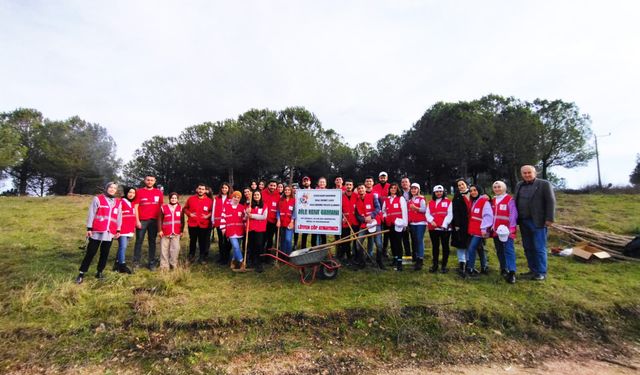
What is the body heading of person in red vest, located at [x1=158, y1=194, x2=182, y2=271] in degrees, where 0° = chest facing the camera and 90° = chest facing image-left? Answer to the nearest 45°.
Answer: approximately 0°

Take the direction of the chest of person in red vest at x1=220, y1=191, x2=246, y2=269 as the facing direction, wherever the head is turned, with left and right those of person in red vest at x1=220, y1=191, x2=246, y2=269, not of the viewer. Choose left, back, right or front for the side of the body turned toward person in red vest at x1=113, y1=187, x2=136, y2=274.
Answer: right

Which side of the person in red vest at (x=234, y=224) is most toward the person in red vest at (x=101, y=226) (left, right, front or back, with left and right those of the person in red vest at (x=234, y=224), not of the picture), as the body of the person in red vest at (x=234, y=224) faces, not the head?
right

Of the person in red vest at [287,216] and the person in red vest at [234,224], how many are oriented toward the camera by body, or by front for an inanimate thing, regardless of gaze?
2

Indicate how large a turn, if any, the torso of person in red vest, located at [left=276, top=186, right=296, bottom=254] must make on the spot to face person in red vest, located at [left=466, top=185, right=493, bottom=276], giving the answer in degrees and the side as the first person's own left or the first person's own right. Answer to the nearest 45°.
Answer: approximately 90° to the first person's own left
